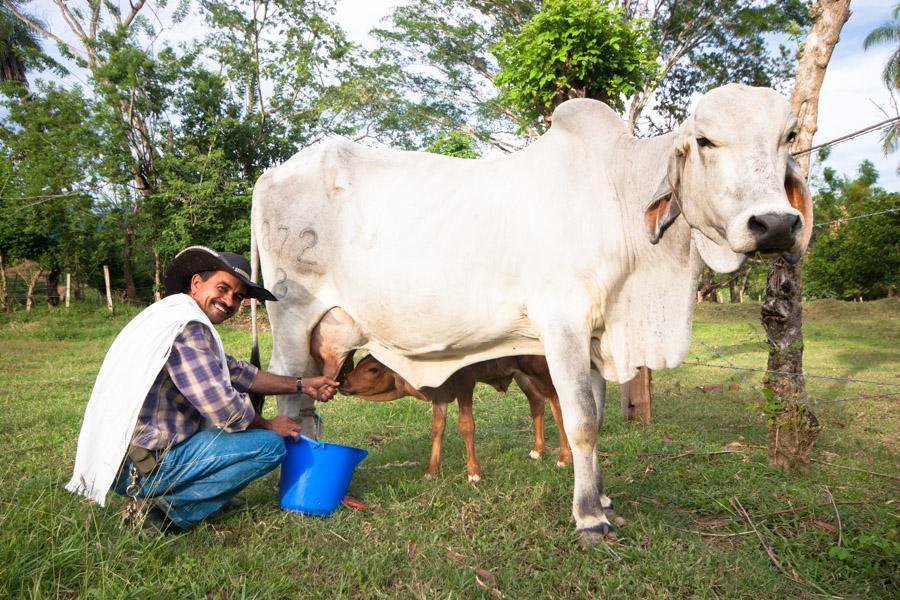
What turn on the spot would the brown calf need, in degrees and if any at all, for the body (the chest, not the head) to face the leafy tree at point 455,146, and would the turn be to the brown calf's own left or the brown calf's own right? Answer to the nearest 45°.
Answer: approximately 135° to the brown calf's own right

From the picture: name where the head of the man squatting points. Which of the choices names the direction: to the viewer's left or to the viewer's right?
to the viewer's right

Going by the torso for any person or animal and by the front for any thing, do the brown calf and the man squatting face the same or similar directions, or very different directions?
very different directions

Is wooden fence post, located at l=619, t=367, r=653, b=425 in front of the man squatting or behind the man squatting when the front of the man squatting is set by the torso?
in front

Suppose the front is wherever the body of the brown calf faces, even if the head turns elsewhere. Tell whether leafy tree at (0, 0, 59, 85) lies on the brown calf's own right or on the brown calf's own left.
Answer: on the brown calf's own right

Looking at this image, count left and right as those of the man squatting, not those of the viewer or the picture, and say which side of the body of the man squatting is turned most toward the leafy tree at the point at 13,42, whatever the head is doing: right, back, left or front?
left

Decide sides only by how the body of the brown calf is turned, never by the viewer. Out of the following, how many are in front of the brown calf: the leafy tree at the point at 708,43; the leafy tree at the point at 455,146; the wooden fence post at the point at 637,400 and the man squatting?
1

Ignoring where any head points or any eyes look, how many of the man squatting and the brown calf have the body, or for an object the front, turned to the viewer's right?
1

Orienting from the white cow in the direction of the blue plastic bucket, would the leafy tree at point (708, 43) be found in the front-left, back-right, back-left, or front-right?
back-right

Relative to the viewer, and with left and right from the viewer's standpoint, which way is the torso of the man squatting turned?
facing to the right of the viewer

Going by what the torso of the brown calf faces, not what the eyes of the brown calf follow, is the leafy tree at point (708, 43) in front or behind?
behind

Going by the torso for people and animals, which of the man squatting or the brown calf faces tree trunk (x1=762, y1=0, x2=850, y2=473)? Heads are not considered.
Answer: the man squatting

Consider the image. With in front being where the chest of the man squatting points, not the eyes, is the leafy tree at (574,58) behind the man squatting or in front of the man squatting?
in front

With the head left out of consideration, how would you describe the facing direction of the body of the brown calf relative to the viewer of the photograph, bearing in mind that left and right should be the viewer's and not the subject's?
facing the viewer and to the left of the viewer

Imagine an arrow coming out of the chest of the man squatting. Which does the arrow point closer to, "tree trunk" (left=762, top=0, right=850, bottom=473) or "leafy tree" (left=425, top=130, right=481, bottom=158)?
the tree trunk
